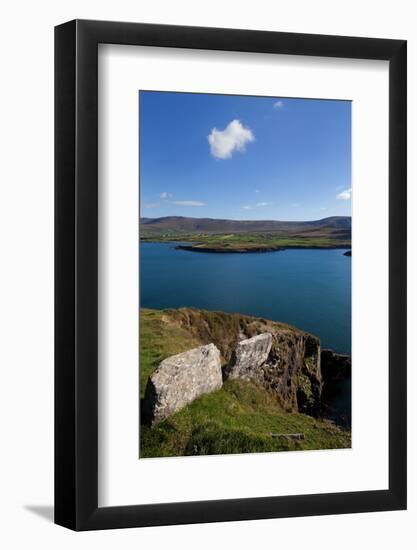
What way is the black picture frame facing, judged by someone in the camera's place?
facing the viewer and to the right of the viewer
